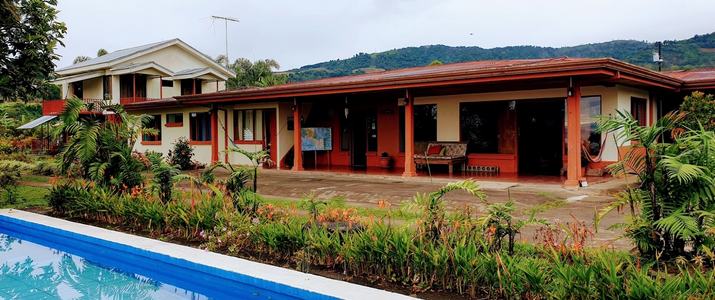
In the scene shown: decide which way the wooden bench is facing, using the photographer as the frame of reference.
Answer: facing the viewer and to the left of the viewer

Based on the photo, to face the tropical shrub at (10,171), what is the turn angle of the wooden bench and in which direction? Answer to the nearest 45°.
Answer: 0° — it already faces it

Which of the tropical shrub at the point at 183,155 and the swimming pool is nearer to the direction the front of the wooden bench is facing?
the swimming pool

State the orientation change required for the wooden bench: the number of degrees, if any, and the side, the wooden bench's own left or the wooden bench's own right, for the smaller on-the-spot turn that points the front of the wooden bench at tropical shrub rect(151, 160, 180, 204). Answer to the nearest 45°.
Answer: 0° — it already faces it

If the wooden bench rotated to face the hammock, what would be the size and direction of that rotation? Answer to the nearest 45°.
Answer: approximately 135° to its left

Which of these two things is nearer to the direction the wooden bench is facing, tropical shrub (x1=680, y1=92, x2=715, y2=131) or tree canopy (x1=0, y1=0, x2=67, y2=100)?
the tree canopy

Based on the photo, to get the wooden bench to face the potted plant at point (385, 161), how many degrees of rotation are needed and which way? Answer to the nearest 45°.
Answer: approximately 90° to its right

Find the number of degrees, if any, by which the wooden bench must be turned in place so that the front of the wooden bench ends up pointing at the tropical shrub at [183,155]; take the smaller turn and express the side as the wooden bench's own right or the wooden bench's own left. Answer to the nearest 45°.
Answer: approximately 45° to the wooden bench's own right

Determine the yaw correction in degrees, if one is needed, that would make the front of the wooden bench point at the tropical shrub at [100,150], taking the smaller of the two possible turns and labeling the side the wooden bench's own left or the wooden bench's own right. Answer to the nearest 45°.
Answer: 0° — it already faces it

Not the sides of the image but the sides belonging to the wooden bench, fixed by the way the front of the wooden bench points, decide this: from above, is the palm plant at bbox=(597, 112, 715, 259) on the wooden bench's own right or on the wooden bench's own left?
on the wooden bench's own left

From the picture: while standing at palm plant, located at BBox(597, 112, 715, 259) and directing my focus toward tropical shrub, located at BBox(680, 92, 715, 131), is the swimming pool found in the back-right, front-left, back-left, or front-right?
back-left
